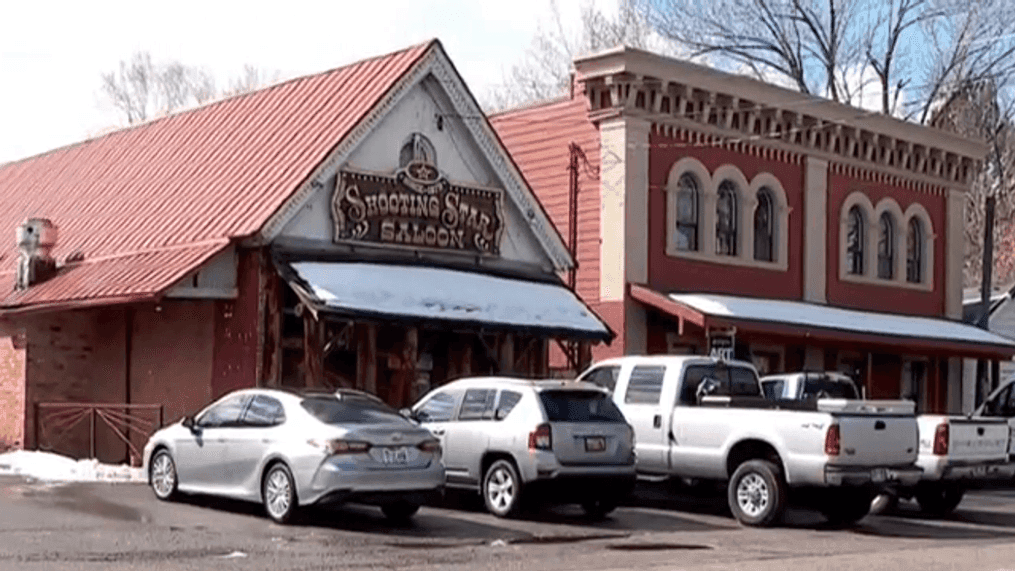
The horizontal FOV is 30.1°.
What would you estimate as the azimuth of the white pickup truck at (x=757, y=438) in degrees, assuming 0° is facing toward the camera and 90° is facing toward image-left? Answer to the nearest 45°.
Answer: approximately 135°

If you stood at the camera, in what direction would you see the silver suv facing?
facing away from the viewer and to the left of the viewer

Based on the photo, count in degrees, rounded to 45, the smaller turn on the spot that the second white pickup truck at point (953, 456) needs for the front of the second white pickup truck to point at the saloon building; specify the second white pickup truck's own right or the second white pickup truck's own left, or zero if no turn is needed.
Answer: approximately 45° to the second white pickup truck's own left

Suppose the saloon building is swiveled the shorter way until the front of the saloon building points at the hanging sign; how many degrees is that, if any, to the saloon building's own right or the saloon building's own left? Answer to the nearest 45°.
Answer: approximately 45° to the saloon building's own left

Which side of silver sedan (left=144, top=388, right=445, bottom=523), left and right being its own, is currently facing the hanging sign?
right

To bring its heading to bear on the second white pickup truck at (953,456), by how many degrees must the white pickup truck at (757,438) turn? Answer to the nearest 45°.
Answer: approximately 90° to its right

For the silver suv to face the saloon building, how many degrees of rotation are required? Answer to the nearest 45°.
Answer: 0° — it already faces it

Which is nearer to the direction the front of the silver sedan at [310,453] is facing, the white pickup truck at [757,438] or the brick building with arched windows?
the brick building with arched windows

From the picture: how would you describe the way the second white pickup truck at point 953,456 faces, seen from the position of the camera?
facing away from the viewer and to the left of the viewer

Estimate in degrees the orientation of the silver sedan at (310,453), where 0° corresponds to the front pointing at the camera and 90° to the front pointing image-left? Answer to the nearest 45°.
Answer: approximately 135°

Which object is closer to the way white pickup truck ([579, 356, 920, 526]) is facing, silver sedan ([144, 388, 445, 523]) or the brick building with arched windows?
the brick building with arched windows
